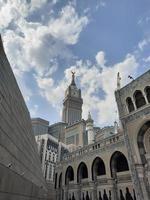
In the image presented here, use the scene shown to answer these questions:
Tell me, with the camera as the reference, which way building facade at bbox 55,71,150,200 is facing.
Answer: facing the viewer and to the left of the viewer

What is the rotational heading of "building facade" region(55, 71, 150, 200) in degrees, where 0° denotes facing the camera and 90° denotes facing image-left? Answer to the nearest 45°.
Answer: approximately 45°
